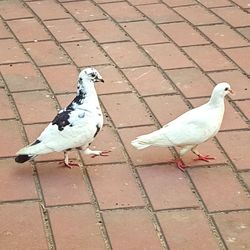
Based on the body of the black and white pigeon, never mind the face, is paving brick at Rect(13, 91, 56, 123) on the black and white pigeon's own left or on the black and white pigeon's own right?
on the black and white pigeon's own left

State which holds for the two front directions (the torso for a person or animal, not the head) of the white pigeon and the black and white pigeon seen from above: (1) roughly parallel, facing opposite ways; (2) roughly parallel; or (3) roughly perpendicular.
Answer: roughly parallel

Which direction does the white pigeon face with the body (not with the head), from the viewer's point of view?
to the viewer's right

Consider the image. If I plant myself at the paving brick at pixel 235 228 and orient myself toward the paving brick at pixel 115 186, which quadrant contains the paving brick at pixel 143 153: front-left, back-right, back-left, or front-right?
front-right

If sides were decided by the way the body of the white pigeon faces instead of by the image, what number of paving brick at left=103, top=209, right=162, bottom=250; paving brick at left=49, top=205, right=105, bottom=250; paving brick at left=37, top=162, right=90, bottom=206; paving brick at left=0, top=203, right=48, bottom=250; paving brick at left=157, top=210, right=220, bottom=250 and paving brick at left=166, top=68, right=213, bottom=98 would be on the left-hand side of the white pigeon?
1

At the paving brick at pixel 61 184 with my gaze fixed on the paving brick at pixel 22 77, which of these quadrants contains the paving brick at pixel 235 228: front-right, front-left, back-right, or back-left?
back-right

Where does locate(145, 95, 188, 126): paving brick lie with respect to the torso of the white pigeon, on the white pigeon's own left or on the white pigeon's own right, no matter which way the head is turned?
on the white pigeon's own left

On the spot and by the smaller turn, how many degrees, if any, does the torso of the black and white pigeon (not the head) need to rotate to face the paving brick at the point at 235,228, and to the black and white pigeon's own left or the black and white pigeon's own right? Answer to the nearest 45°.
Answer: approximately 45° to the black and white pigeon's own right

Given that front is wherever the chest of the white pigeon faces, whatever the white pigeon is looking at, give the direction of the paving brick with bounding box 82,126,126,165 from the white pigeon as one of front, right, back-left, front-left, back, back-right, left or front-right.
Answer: back

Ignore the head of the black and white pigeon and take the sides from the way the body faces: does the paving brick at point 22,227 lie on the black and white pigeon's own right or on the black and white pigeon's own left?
on the black and white pigeon's own right

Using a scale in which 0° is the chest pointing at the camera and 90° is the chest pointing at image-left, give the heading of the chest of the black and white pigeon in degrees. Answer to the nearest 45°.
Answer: approximately 270°

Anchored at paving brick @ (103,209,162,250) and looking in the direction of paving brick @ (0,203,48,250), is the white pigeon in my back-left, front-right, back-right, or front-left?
back-right

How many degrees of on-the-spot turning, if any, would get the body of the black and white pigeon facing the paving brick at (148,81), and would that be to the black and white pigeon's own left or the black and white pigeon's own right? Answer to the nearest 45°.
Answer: approximately 45° to the black and white pigeon's own left

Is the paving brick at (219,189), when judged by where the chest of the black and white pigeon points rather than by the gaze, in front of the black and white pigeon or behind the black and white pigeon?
in front

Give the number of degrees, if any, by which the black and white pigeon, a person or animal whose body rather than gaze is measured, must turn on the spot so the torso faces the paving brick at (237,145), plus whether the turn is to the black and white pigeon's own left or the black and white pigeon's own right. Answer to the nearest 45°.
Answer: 0° — it already faces it

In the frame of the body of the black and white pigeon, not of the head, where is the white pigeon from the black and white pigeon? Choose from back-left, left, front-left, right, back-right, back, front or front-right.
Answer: front

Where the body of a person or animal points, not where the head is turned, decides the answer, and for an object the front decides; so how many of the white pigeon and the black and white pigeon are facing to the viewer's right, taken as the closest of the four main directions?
2

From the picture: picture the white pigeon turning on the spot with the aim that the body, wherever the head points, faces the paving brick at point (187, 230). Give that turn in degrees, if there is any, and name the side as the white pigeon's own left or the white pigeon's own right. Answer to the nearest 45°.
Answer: approximately 90° to the white pigeon's own right

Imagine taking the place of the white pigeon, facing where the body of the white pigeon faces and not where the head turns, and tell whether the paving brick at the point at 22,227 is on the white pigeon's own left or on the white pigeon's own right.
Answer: on the white pigeon's own right
